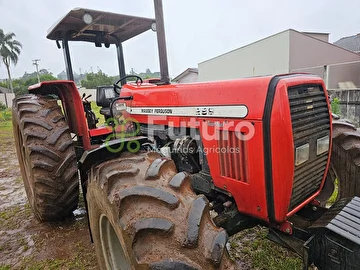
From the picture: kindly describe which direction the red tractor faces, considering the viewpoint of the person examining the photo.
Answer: facing the viewer and to the right of the viewer

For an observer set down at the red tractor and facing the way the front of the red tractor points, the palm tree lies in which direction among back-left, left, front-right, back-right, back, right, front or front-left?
back

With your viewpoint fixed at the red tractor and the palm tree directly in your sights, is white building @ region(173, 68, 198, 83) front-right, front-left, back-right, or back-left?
front-right

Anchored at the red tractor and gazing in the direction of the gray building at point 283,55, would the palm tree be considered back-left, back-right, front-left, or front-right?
front-left

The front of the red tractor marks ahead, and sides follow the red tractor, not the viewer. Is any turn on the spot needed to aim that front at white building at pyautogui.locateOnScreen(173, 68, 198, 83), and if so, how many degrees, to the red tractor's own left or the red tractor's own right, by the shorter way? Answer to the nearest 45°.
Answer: approximately 135° to the red tractor's own left

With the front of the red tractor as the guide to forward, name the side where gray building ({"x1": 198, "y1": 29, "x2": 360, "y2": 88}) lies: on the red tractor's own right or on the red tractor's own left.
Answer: on the red tractor's own left
